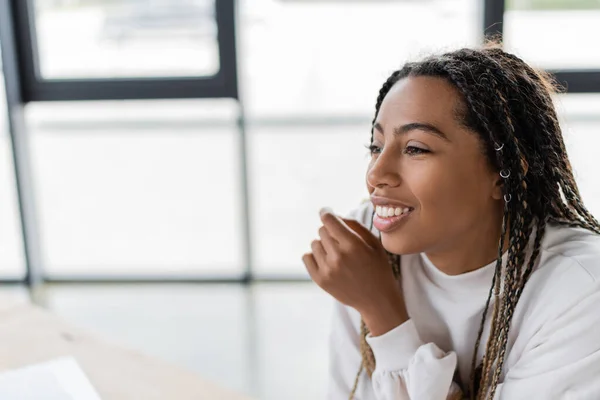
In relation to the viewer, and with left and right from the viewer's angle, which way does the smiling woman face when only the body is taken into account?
facing the viewer and to the left of the viewer

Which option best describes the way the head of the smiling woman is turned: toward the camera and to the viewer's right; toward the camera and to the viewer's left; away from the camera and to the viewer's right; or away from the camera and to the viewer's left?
toward the camera and to the viewer's left
